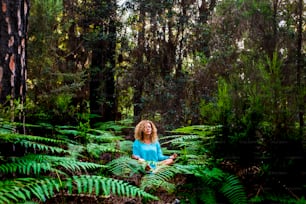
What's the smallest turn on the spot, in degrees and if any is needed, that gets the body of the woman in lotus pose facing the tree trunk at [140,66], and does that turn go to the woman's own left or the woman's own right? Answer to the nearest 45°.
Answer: approximately 135° to the woman's own left

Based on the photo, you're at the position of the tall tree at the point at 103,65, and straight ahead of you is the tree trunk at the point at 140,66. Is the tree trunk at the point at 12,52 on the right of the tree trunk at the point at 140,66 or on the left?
right

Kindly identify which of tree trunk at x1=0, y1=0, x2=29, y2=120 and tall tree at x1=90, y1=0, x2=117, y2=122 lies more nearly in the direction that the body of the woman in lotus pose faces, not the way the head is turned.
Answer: the tree trunk

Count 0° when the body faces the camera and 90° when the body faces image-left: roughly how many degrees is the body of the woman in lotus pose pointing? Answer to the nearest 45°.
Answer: approximately 315°

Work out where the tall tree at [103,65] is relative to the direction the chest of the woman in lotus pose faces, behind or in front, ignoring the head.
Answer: behind

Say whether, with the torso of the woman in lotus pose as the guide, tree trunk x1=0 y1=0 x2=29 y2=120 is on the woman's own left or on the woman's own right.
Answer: on the woman's own right
